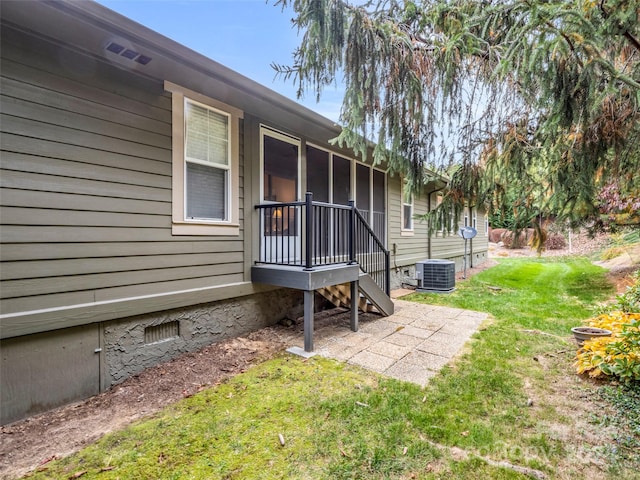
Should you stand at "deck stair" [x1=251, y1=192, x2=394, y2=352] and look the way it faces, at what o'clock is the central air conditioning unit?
The central air conditioning unit is roughly at 12 o'clock from the deck stair.

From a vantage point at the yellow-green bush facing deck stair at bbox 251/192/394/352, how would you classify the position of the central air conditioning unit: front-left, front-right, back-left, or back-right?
front-right

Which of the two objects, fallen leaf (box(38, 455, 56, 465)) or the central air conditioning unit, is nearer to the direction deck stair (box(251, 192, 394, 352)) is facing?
the central air conditioning unit

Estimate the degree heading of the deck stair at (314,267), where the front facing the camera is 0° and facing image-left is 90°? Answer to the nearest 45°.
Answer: approximately 225°

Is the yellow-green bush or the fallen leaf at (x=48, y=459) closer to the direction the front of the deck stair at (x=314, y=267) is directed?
the yellow-green bush

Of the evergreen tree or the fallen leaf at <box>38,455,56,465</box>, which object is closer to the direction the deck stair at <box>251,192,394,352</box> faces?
the evergreen tree

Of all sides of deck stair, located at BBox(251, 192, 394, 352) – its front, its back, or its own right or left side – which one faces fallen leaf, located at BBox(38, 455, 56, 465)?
back

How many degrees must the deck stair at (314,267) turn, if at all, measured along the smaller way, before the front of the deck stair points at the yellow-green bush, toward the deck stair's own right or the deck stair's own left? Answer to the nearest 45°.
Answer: approximately 90° to the deck stair's own right

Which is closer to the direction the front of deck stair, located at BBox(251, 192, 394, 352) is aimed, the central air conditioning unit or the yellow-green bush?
the central air conditioning unit
